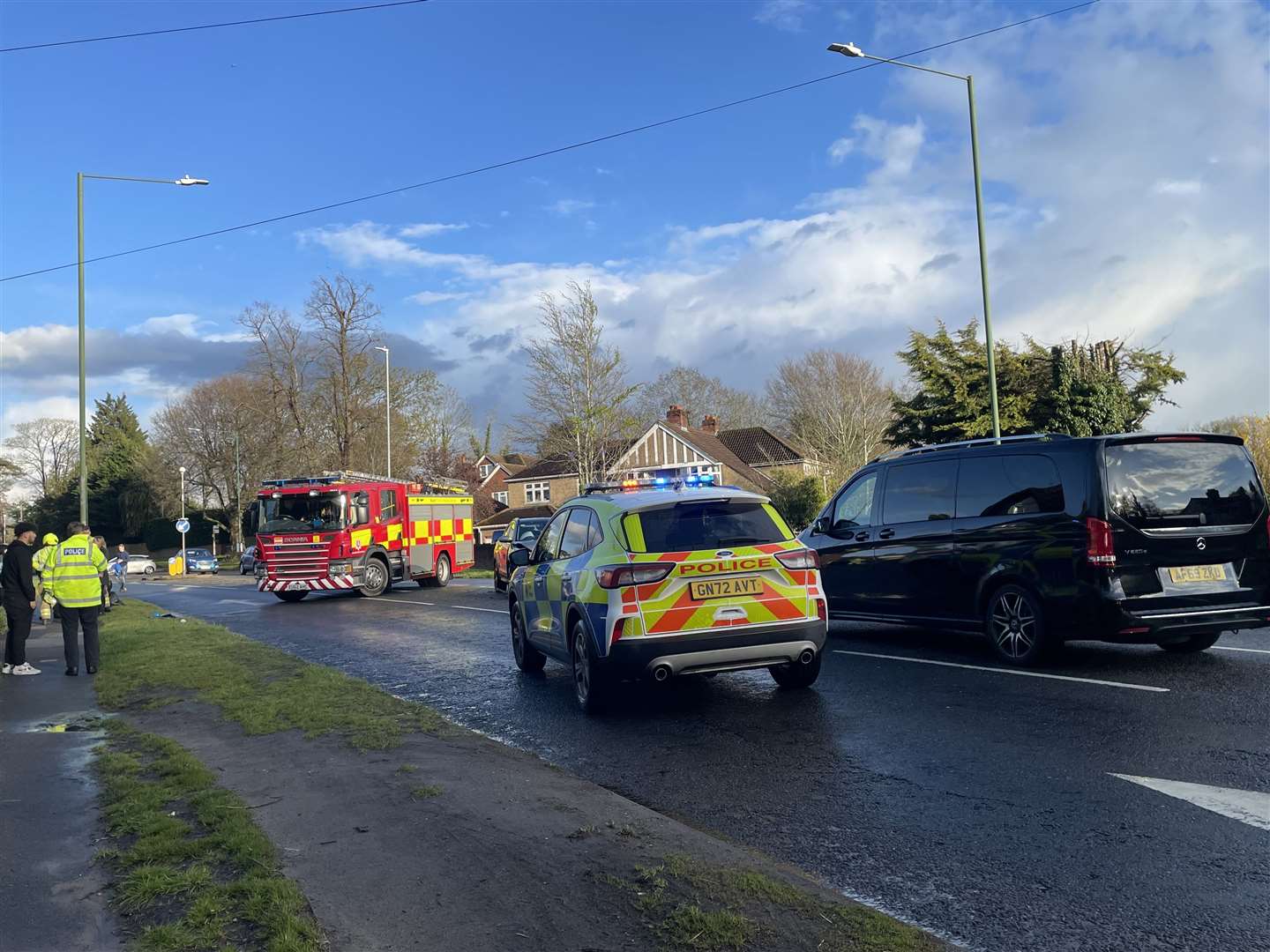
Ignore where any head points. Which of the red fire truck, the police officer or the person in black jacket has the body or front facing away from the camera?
the police officer

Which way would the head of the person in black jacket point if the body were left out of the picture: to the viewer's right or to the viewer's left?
to the viewer's right

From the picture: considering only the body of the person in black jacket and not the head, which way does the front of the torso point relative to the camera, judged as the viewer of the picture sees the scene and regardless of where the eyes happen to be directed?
to the viewer's right

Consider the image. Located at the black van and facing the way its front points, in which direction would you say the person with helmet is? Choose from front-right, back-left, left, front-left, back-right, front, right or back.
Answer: front-left

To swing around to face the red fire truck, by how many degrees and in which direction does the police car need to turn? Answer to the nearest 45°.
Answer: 0° — it already faces it

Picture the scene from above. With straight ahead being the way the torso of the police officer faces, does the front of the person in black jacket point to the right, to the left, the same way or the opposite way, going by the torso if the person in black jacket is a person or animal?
to the right

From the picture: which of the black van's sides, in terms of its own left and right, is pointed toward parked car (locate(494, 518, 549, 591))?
front

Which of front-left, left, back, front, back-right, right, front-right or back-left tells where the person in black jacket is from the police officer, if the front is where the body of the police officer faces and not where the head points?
front-left

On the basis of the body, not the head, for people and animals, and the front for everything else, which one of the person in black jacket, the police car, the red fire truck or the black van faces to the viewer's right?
the person in black jacket

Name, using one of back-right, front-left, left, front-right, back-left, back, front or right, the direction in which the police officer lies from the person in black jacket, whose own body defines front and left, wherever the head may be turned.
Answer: front-right

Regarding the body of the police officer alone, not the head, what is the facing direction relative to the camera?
away from the camera

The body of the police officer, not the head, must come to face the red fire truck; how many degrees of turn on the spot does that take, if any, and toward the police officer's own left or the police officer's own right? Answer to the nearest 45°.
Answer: approximately 45° to the police officer's own right

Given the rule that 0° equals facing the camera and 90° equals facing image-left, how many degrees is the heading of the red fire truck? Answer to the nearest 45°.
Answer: approximately 45°

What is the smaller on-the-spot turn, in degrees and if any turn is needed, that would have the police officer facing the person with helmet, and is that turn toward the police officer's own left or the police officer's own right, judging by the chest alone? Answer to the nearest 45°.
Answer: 0° — they already face them

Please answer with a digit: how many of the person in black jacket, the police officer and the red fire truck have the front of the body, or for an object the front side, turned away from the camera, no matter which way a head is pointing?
1

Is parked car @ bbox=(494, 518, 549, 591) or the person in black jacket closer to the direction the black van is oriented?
the parked car

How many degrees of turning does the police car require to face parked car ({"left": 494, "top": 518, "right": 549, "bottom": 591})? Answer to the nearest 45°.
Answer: approximately 45° to its right
